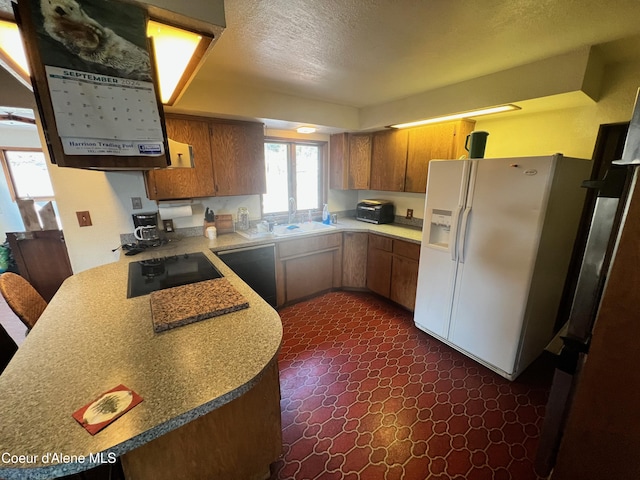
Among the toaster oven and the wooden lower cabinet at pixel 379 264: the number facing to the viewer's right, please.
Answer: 0

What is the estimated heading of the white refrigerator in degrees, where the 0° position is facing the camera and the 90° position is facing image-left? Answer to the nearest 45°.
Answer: approximately 45°

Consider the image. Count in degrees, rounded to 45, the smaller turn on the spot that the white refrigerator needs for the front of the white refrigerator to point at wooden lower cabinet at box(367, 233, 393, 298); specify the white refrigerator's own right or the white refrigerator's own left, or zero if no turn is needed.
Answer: approximately 45° to the white refrigerator's own right

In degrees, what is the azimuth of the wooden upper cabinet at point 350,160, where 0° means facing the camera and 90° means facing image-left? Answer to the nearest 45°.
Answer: approximately 315°

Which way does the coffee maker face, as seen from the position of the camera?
facing the viewer and to the right of the viewer

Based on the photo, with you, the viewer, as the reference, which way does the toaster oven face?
facing the viewer and to the left of the viewer

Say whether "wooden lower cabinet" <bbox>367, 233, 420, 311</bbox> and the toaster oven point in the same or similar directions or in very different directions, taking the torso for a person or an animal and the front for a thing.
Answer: same or similar directions

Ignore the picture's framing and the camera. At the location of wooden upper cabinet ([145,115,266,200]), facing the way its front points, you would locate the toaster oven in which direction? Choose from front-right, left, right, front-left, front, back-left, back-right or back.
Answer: front-left

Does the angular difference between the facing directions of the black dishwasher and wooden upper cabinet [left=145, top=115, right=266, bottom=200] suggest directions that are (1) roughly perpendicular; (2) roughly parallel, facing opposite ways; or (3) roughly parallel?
roughly parallel

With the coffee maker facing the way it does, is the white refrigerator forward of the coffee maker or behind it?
forward

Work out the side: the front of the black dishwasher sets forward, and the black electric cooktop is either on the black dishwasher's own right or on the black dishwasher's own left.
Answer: on the black dishwasher's own right

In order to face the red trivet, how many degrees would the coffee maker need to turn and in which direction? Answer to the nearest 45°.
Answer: approximately 45° to its right

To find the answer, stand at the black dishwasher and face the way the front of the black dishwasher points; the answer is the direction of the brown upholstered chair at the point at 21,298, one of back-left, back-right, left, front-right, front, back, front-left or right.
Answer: right
